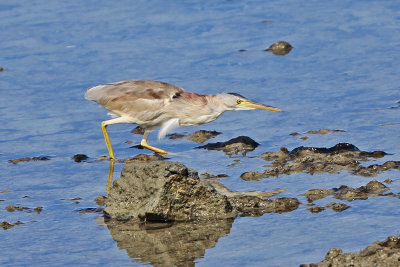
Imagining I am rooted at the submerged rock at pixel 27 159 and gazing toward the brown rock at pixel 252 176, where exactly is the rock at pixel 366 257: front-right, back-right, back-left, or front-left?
front-right

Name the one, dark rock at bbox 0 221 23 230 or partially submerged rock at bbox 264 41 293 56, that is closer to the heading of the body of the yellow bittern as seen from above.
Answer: the partially submerged rock

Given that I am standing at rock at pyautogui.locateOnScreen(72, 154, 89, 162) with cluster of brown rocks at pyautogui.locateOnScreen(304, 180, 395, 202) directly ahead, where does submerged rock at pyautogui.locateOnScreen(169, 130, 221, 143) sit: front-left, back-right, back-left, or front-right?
front-left

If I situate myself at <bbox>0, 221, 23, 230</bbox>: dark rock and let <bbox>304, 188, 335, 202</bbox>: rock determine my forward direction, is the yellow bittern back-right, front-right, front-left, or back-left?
front-left

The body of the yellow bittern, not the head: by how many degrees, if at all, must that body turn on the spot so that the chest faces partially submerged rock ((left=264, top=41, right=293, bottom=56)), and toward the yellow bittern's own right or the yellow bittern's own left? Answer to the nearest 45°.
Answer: approximately 45° to the yellow bittern's own left

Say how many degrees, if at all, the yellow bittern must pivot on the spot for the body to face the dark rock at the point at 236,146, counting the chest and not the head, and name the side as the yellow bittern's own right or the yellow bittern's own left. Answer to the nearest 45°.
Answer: approximately 45° to the yellow bittern's own right

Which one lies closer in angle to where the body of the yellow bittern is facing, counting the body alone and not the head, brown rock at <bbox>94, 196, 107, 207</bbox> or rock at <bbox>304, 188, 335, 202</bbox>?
the rock

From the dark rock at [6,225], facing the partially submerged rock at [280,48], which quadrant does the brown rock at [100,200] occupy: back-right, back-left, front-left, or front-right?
front-right

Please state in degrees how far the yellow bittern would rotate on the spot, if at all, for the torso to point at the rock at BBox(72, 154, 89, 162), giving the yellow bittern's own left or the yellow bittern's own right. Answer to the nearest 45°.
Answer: approximately 135° to the yellow bittern's own right

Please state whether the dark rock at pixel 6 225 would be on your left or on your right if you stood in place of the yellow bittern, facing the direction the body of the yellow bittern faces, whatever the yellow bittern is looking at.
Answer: on your right

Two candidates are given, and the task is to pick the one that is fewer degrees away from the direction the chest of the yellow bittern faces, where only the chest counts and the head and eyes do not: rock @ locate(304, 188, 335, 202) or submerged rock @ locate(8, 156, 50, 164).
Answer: the rock

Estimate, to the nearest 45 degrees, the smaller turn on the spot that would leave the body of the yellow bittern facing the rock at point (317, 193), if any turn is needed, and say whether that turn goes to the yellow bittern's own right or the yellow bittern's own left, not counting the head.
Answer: approximately 45° to the yellow bittern's own right

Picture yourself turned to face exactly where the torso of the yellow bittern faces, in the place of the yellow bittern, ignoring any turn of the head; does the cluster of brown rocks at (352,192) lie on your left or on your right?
on your right

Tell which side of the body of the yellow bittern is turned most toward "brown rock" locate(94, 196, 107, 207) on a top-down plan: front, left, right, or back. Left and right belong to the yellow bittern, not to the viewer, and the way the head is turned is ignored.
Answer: right

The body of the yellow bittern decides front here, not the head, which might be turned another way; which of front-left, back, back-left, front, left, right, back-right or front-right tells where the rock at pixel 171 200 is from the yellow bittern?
right

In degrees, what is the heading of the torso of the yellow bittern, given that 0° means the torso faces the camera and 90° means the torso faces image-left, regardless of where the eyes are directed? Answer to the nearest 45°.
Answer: approximately 270°
